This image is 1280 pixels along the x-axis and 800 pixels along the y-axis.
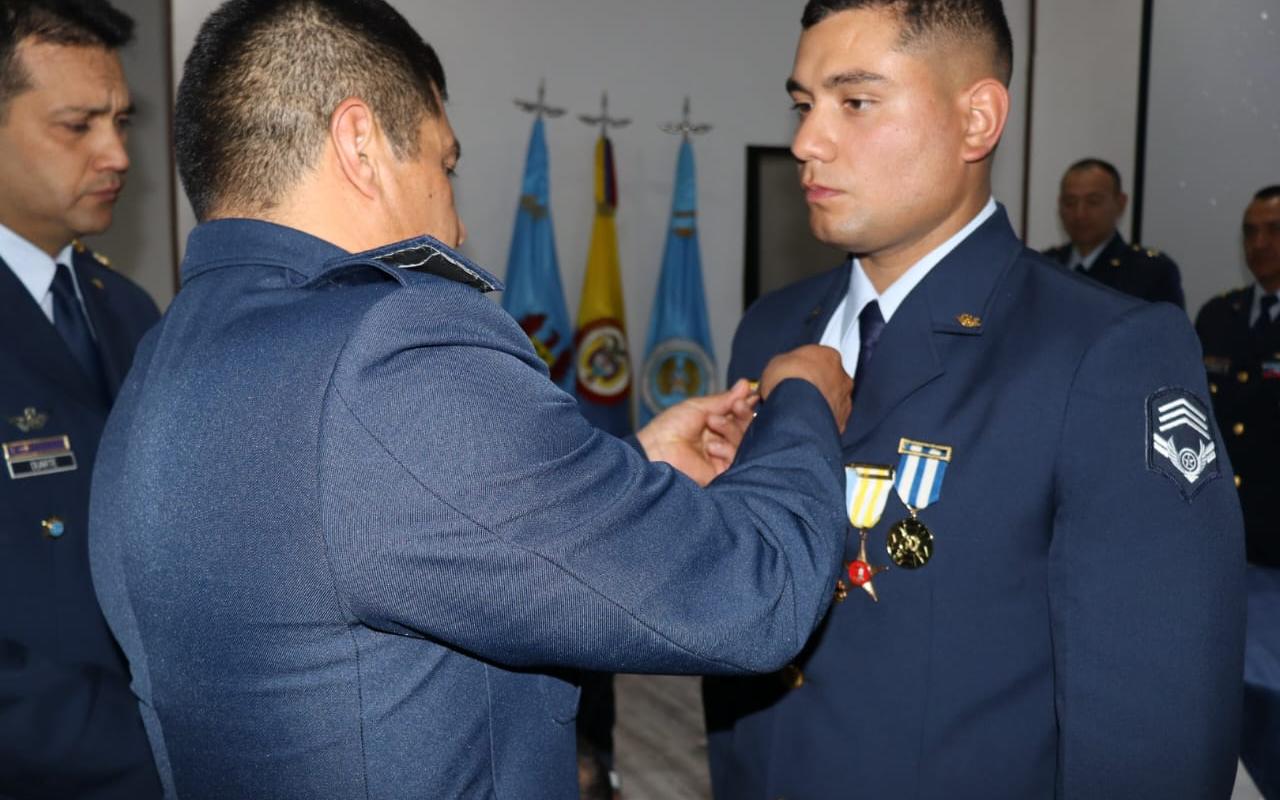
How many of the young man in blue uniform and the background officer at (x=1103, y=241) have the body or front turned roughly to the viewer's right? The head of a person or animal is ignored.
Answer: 0

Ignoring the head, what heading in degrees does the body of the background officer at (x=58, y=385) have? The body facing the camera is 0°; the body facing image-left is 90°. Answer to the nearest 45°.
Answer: approximately 315°

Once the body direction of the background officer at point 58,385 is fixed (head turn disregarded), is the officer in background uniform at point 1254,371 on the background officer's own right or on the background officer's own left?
on the background officer's own left

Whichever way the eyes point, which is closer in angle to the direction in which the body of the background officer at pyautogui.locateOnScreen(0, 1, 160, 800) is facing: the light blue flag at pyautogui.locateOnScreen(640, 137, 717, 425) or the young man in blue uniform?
the young man in blue uniform

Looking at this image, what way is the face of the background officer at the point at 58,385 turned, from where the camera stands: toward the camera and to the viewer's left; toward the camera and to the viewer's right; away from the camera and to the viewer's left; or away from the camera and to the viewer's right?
toward the camera and to the viewer's right

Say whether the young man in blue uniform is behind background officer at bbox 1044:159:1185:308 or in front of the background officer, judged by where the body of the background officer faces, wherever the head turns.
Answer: in front

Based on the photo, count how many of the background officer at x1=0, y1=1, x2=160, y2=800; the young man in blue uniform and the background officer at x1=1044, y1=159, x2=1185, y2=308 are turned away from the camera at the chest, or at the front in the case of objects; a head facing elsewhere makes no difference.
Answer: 0

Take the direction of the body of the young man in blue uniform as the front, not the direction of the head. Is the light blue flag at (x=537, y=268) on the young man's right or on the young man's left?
on the young man's right

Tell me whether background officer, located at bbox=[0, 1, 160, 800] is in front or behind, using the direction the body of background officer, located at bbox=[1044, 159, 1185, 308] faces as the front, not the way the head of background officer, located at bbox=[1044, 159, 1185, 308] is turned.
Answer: in front

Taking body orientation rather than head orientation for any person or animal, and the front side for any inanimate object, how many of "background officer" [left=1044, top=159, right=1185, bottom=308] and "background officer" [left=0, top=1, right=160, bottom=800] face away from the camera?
0

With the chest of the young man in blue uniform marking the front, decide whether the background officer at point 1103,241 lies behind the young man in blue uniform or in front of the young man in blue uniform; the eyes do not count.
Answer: behind

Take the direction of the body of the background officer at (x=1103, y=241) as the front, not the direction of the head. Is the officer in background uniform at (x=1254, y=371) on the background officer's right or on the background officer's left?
on the background officer's left

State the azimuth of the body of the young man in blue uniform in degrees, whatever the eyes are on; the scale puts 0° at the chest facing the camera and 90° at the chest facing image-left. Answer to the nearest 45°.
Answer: approximately 45°
